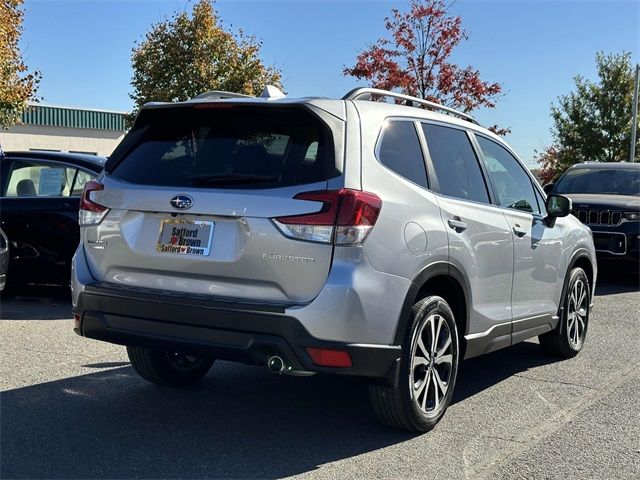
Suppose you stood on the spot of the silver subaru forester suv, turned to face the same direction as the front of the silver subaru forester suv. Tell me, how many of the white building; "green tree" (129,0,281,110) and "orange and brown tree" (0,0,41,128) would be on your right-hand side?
0

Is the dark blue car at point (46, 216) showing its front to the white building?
no

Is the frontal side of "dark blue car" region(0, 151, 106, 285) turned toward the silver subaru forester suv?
no

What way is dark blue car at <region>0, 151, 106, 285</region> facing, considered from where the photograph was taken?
facing to the left of the viewer

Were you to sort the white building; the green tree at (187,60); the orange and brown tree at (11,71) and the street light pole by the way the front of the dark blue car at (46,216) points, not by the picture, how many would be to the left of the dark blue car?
0

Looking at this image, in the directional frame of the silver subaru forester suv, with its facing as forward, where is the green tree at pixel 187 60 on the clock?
The green tree is roughly at 10 o'clock from the silver subaru forester suv.

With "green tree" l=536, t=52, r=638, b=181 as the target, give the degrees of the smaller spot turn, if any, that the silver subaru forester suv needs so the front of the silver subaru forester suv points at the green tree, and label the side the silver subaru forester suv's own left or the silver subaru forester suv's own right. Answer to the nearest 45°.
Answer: approximately 45° to the silver subaru forester suv's own left

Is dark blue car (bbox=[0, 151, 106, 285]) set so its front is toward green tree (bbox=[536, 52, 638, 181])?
no

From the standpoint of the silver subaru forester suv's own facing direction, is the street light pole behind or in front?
in front

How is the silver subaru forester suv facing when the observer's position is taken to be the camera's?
facing away from the viewer and to the right of the viewer

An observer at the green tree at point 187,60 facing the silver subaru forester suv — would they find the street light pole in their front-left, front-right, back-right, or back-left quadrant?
back-left

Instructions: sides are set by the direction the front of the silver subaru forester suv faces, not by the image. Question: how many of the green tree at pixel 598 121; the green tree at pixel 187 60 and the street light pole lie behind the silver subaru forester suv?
0

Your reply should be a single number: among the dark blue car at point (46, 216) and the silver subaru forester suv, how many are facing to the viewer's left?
1

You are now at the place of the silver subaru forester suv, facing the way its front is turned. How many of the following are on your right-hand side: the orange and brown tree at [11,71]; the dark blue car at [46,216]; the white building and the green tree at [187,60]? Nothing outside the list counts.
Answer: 0

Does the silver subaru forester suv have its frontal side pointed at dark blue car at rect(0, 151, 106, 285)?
no

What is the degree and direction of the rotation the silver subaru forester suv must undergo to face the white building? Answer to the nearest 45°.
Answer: approximately 45° to its left

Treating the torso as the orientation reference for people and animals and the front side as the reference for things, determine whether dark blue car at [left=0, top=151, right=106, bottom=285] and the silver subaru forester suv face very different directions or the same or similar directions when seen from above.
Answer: very different directions
